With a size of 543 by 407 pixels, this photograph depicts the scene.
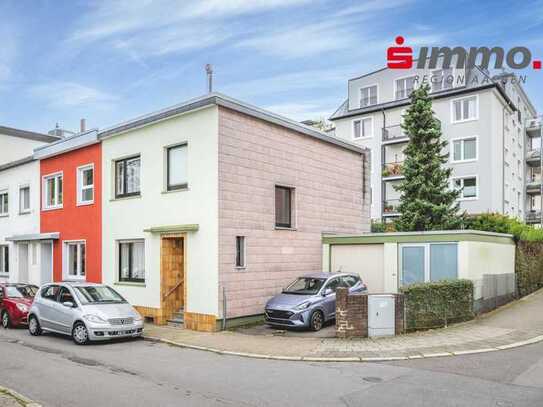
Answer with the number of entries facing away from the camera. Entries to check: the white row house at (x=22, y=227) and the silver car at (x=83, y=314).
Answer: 0

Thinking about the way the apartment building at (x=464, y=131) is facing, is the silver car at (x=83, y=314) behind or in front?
in front

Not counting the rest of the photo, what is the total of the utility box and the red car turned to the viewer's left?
0

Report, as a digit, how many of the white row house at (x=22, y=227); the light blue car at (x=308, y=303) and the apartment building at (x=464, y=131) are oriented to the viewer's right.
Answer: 0

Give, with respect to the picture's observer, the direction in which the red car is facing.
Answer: facing the viewer and to the right of the viewer

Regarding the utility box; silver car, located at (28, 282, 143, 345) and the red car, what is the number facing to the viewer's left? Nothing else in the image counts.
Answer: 0

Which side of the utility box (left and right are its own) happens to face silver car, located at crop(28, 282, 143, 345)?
right

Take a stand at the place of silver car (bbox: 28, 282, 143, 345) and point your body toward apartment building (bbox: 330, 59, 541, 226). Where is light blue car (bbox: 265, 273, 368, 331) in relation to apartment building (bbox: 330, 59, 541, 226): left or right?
right

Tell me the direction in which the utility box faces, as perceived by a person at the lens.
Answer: facing the viewer

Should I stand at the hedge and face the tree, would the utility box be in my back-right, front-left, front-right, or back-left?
back-left

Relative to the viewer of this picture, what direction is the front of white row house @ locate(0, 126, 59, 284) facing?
facing the viewer and to the left of the viewer
